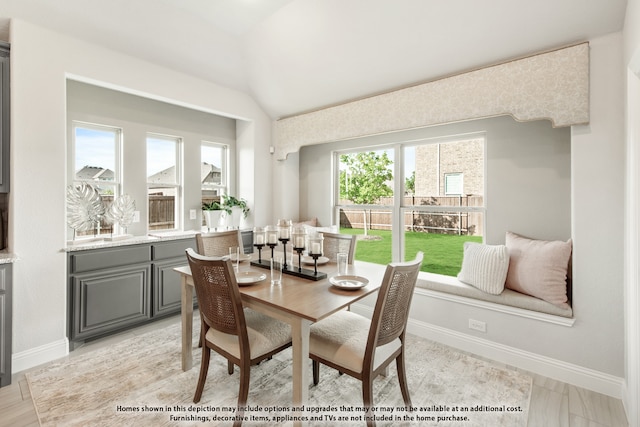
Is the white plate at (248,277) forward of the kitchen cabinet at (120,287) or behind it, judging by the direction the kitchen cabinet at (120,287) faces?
forward

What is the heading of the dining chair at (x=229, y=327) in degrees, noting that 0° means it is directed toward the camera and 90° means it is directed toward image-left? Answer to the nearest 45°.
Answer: approximately 225°

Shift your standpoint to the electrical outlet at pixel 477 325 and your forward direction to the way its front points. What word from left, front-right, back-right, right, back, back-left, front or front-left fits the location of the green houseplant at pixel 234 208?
front-right

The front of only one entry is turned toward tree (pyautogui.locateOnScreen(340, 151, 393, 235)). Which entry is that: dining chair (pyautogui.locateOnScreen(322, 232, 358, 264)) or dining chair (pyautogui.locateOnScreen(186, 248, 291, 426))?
dining chair (pyautogui.locateOnScreen(186, 248, 291, 426))

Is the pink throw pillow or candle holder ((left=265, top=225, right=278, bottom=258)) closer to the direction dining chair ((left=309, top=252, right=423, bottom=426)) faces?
the candle holder

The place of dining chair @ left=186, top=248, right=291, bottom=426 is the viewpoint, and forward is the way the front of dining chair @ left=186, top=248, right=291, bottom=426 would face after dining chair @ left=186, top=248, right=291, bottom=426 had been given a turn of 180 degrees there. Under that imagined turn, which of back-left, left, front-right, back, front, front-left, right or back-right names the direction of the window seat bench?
back-left

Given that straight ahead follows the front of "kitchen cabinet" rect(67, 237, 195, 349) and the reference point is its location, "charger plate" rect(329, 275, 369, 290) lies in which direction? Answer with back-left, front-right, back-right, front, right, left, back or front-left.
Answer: front

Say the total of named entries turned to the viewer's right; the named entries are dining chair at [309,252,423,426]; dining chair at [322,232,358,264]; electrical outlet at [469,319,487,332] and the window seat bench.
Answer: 0

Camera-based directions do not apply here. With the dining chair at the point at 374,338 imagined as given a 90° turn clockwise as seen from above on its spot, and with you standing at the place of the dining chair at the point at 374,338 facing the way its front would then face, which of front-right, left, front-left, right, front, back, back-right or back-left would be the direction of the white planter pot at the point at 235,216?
left

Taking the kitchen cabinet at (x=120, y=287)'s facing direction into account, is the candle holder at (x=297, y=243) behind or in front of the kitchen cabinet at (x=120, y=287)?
in front

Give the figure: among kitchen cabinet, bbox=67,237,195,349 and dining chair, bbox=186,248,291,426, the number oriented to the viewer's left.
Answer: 0

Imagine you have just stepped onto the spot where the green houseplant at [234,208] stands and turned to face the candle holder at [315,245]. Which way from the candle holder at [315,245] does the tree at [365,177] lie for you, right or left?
left

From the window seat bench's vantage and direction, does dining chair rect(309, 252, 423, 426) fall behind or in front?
in front

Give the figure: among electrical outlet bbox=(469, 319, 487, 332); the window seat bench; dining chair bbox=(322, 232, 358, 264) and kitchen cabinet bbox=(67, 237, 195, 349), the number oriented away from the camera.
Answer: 0

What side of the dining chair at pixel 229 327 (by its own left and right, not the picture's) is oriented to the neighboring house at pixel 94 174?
left

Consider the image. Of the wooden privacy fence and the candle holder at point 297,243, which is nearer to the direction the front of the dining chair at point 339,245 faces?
the candle holder

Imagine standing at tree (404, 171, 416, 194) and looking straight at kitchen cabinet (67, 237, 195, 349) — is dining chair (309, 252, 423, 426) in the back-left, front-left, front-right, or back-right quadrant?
front-left

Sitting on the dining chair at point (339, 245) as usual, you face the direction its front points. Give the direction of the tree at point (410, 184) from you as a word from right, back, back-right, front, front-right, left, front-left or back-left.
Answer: back

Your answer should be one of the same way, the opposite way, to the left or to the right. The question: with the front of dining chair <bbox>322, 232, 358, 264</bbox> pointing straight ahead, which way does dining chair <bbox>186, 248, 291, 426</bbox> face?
the opposite way

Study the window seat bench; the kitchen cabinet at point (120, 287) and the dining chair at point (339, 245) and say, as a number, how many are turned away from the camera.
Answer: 0
